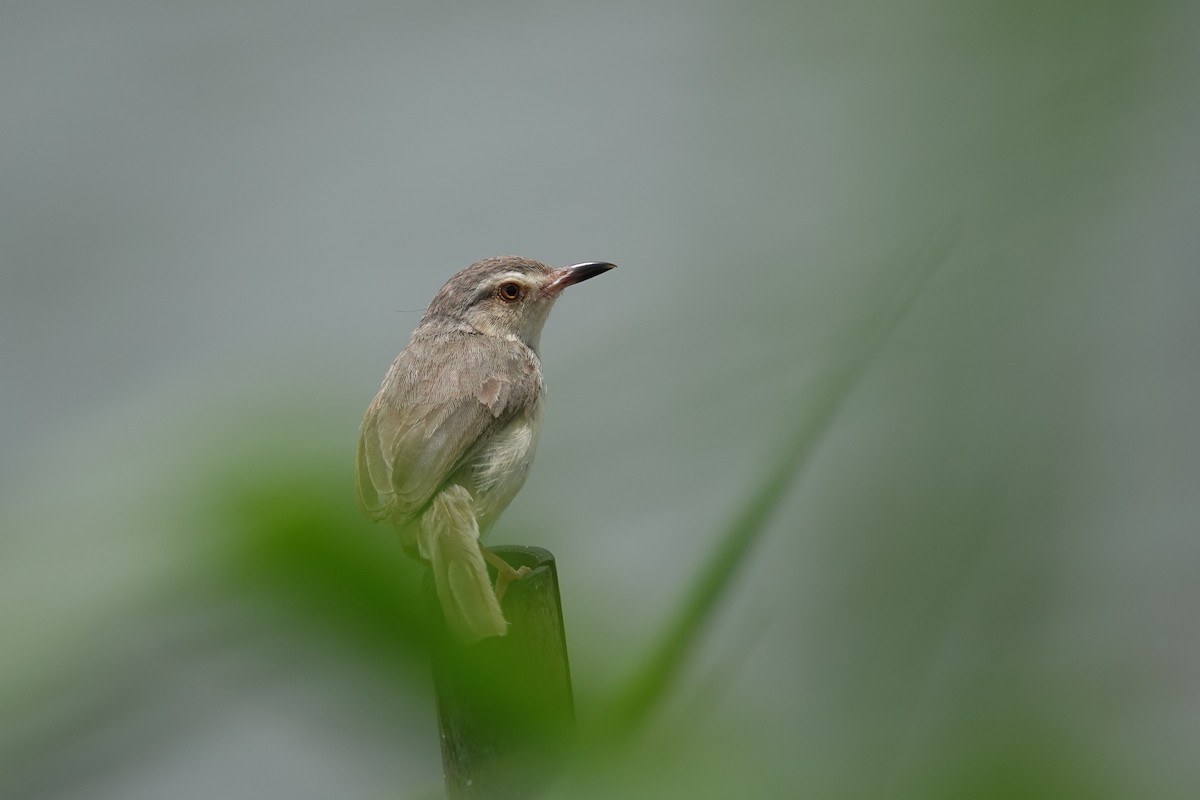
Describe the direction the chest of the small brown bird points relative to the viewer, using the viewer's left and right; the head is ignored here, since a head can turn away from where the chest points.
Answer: facing away from the viewer and to the right of the viewer
